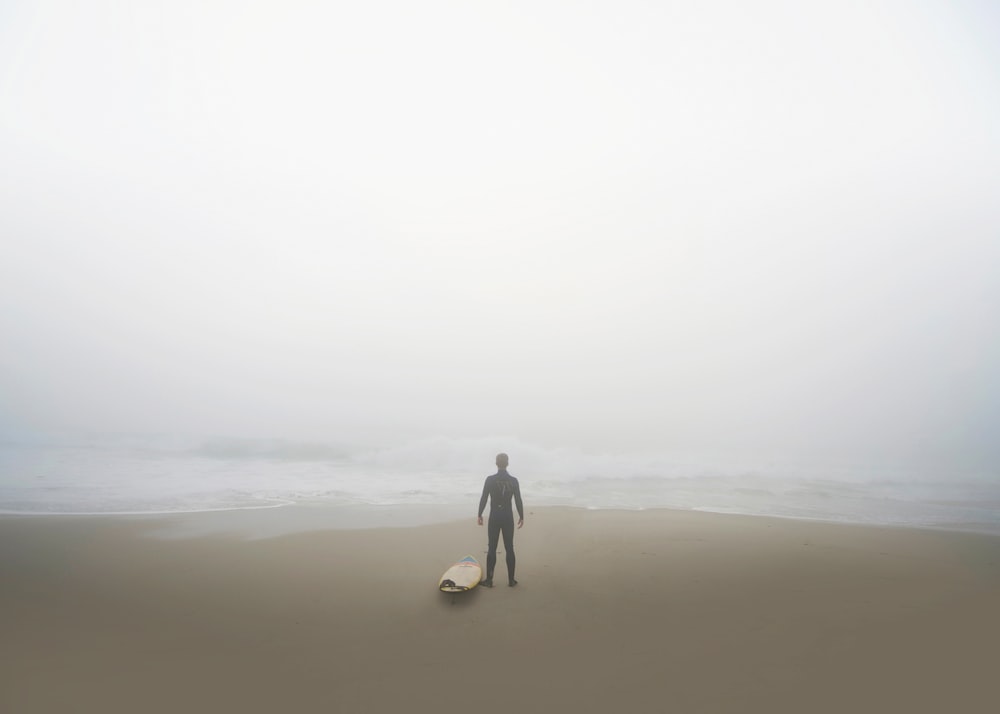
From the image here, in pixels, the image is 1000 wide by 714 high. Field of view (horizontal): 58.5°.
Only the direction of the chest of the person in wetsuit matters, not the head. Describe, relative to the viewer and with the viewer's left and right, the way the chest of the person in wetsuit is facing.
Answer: facing away from the viewer
